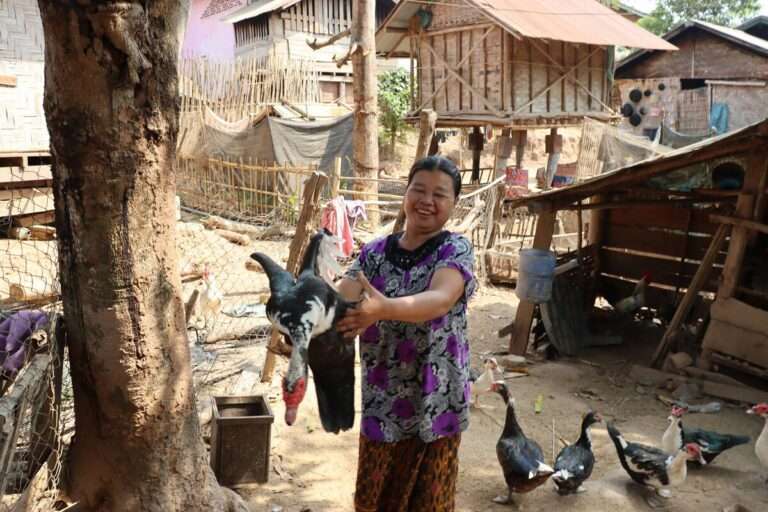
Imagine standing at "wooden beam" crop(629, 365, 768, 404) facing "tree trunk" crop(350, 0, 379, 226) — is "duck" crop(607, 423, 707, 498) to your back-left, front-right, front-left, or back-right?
back-left

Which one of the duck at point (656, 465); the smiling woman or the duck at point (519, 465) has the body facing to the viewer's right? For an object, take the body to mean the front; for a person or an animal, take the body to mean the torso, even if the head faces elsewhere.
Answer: the duck at point (656, 465)

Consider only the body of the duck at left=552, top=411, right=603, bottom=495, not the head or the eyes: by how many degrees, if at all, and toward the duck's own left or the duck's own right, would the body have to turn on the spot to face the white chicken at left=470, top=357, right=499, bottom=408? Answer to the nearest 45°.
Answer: approximately 90° to the duck's own left

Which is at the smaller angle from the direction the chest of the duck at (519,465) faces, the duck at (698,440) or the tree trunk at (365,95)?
the tree trunk

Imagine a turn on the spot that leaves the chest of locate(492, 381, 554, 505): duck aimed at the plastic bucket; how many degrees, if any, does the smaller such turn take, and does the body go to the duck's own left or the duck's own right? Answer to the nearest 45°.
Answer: approximately 90° to the duck's own right

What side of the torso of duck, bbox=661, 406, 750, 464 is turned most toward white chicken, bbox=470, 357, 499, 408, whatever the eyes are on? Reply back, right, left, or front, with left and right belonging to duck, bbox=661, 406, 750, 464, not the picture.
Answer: front

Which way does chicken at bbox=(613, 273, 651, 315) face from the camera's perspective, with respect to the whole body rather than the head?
to the viewer's right

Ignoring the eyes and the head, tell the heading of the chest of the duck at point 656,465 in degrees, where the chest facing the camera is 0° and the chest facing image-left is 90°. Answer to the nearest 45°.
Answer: approximately 270°

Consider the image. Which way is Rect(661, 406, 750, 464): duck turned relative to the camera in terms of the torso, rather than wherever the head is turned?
to the viewer's left

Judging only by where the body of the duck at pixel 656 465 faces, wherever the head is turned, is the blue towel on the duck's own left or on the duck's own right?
on the duck's own left

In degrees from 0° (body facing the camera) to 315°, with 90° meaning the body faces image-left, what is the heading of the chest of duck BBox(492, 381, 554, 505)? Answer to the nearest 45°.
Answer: approximately 90°
